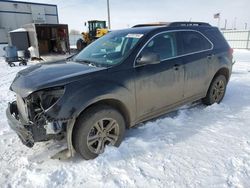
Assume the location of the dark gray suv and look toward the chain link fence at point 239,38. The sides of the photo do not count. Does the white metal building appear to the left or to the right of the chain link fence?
left

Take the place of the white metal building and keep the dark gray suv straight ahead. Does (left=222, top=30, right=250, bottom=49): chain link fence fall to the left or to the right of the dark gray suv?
left

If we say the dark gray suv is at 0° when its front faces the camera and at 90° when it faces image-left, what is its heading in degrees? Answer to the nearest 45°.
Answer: approximately 45°

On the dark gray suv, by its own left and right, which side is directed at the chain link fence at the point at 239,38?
back

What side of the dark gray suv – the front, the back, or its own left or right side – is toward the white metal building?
right
